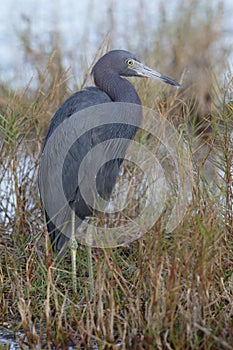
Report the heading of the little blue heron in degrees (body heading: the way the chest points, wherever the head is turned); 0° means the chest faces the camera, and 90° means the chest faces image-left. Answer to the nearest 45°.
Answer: approximately 270°
